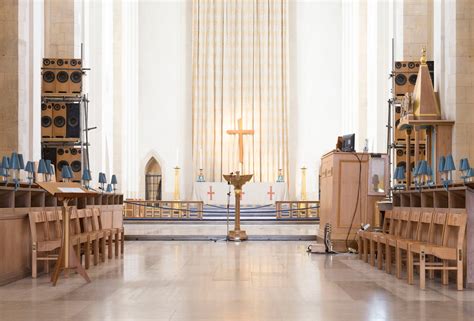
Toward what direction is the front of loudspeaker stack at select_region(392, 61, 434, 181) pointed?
toward the camera

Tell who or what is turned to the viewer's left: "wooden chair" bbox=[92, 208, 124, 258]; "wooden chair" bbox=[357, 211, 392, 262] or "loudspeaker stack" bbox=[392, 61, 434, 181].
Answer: "wooden chair" bbox=[357, 211, 392, 262]

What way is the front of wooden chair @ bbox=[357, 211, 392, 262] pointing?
to the viewer's left

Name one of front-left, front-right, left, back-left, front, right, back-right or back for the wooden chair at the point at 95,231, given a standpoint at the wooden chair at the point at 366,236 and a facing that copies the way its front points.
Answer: front

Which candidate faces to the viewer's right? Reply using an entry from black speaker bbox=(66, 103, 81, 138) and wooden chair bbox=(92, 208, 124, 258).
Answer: the wooden chair

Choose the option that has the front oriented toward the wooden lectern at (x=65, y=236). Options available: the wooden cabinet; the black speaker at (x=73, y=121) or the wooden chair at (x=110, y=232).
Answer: the black speaker

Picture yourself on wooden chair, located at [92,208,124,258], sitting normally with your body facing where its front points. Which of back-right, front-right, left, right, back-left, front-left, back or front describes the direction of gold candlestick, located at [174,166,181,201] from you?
left

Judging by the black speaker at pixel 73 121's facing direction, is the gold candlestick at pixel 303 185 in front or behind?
behind

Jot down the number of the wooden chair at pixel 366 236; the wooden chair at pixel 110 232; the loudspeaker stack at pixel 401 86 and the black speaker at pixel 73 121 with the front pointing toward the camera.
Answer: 2

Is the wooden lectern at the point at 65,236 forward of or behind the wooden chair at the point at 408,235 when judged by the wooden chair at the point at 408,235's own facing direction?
forward

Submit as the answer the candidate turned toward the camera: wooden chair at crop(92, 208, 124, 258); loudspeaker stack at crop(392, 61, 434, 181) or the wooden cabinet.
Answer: the loudspeaker stack

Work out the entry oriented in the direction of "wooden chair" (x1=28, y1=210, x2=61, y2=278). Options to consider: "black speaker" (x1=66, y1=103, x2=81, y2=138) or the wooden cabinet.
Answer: the black speaker

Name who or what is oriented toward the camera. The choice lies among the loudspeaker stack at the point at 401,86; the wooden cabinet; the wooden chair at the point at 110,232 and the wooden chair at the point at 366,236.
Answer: the loudspeaker stack

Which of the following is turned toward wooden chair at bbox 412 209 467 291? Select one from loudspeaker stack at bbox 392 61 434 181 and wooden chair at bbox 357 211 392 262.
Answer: the loudspeaker stack

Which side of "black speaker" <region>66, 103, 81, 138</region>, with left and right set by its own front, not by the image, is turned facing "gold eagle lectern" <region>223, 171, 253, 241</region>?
left

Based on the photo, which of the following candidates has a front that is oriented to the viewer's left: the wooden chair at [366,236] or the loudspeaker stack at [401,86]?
the wooden chair
